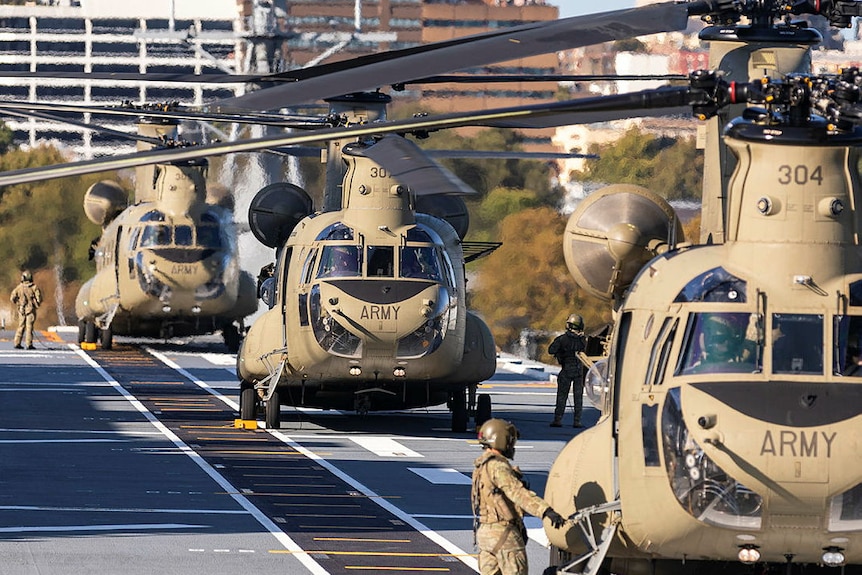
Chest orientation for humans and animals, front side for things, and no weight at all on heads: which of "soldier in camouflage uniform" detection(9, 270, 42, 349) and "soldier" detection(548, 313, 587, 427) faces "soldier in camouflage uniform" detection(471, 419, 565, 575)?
the soldier

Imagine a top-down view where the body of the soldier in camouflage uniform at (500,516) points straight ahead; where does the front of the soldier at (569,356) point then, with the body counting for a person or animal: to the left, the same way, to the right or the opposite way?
to the right

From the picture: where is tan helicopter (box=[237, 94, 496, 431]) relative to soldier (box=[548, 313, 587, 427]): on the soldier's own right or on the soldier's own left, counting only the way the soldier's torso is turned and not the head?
on the soldier's own right

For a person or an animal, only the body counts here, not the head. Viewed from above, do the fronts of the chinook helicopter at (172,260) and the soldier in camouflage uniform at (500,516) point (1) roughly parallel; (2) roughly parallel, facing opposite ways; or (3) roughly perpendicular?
roughly perpendicular

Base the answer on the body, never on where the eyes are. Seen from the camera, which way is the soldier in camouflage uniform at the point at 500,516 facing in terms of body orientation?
to the viewer's right

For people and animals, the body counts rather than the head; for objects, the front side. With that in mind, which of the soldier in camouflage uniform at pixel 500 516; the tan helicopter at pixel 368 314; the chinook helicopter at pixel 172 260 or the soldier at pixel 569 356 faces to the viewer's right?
the soldier in camouflage uniform
